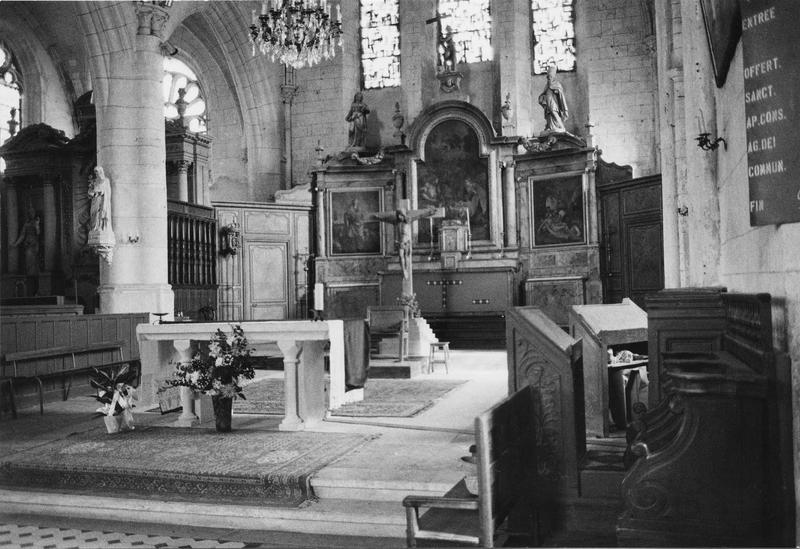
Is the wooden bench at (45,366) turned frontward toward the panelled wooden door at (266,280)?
no

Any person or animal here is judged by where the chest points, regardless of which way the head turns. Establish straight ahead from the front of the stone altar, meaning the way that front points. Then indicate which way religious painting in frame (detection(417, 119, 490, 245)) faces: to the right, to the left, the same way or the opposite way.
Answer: the same way

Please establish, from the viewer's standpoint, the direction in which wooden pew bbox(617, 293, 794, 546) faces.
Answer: facing to the left of the viewer

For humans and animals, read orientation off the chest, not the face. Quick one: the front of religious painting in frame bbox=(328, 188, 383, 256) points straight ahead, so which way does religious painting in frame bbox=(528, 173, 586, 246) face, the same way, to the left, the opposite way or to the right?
the same way

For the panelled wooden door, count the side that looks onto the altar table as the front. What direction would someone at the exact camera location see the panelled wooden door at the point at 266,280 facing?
facing the viewer

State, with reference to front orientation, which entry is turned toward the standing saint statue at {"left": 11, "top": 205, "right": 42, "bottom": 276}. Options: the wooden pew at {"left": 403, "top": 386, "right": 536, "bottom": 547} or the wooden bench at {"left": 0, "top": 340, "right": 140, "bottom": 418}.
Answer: the wooden pew

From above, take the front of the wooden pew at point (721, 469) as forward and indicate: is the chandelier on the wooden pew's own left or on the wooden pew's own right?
on the wooden pew's own right

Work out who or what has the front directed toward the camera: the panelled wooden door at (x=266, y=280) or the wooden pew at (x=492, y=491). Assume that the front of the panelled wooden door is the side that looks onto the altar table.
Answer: the panelled wooden door

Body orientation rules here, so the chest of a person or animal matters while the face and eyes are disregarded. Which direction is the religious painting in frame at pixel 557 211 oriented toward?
toward the camera

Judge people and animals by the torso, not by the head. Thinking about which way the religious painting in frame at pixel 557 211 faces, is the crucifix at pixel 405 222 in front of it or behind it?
in front

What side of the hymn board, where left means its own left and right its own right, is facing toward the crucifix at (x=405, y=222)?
right

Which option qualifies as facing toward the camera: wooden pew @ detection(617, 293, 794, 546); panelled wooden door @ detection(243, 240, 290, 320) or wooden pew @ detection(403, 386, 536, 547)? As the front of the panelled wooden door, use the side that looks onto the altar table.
the panelled wooden door

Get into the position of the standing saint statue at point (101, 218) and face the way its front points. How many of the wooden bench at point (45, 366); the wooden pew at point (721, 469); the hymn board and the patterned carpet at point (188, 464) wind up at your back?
0

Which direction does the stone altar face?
toward the camera

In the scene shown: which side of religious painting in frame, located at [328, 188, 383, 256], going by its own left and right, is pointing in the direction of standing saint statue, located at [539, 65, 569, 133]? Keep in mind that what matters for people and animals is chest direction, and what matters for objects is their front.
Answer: left

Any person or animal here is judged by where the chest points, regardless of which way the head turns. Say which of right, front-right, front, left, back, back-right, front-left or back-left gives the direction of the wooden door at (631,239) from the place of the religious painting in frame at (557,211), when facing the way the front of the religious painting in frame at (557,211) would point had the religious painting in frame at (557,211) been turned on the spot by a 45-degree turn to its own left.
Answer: front

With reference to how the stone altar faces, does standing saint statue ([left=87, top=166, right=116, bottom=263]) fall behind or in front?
behind
